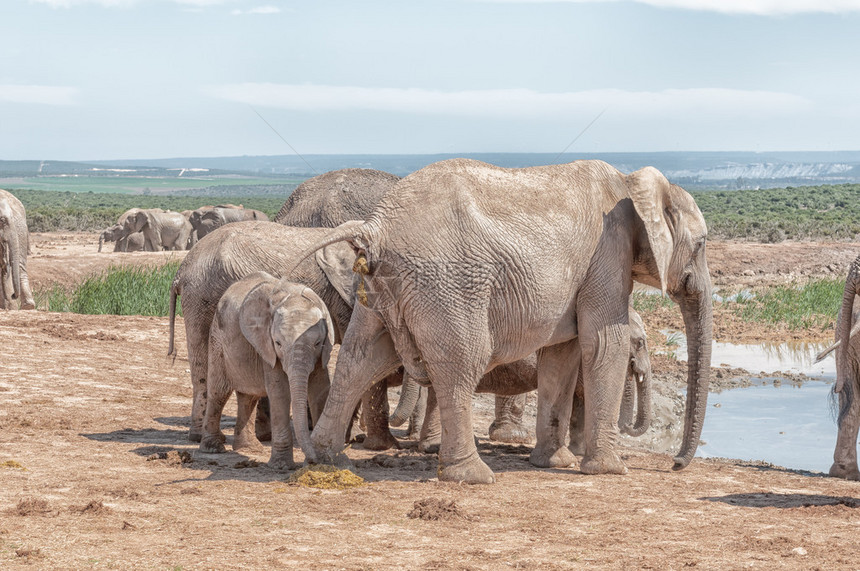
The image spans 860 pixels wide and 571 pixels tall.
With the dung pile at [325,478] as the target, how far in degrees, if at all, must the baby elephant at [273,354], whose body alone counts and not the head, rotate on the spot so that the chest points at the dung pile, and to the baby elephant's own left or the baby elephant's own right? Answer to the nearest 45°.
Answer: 0° — it already faces it

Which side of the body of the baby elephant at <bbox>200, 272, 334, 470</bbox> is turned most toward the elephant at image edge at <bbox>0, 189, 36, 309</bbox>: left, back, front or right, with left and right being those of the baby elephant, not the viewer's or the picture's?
back

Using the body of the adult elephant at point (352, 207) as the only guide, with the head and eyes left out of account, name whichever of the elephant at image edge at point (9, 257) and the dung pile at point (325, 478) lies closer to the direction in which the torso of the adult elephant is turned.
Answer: the dung pile

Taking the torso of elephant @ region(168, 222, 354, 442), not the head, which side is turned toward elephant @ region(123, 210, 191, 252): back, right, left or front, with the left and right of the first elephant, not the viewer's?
left

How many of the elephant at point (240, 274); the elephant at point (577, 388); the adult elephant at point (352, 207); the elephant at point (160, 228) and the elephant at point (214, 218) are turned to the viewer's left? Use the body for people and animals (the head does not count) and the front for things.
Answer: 2

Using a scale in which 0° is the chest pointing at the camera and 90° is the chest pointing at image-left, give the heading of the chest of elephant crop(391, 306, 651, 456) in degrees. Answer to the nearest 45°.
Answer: approximately 270°

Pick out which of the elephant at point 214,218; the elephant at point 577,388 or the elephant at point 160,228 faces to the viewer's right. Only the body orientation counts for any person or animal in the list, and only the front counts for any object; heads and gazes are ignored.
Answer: the elephant at point 577,388

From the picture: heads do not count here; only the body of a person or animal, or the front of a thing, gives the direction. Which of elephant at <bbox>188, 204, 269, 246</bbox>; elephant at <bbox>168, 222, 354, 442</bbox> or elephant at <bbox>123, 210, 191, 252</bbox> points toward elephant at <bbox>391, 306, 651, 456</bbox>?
elephant at <bbox>168, 222, 354, 442</bbox>

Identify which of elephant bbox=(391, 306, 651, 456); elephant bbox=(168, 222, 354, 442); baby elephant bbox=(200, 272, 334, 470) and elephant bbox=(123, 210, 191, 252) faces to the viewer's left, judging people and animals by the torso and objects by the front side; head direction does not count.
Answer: the elephant bbox=(123, 210, 191, 252)

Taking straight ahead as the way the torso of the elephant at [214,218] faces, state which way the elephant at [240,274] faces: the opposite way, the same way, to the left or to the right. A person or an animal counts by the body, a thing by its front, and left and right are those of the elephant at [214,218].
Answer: the opposite way

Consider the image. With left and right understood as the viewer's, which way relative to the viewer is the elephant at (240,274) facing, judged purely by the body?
facing to the right of the viewer

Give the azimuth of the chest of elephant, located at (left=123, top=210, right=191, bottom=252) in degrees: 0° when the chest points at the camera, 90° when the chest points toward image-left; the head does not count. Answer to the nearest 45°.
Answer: approximately 90°

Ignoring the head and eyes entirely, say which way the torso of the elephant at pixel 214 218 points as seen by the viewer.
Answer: to the viewer's left
